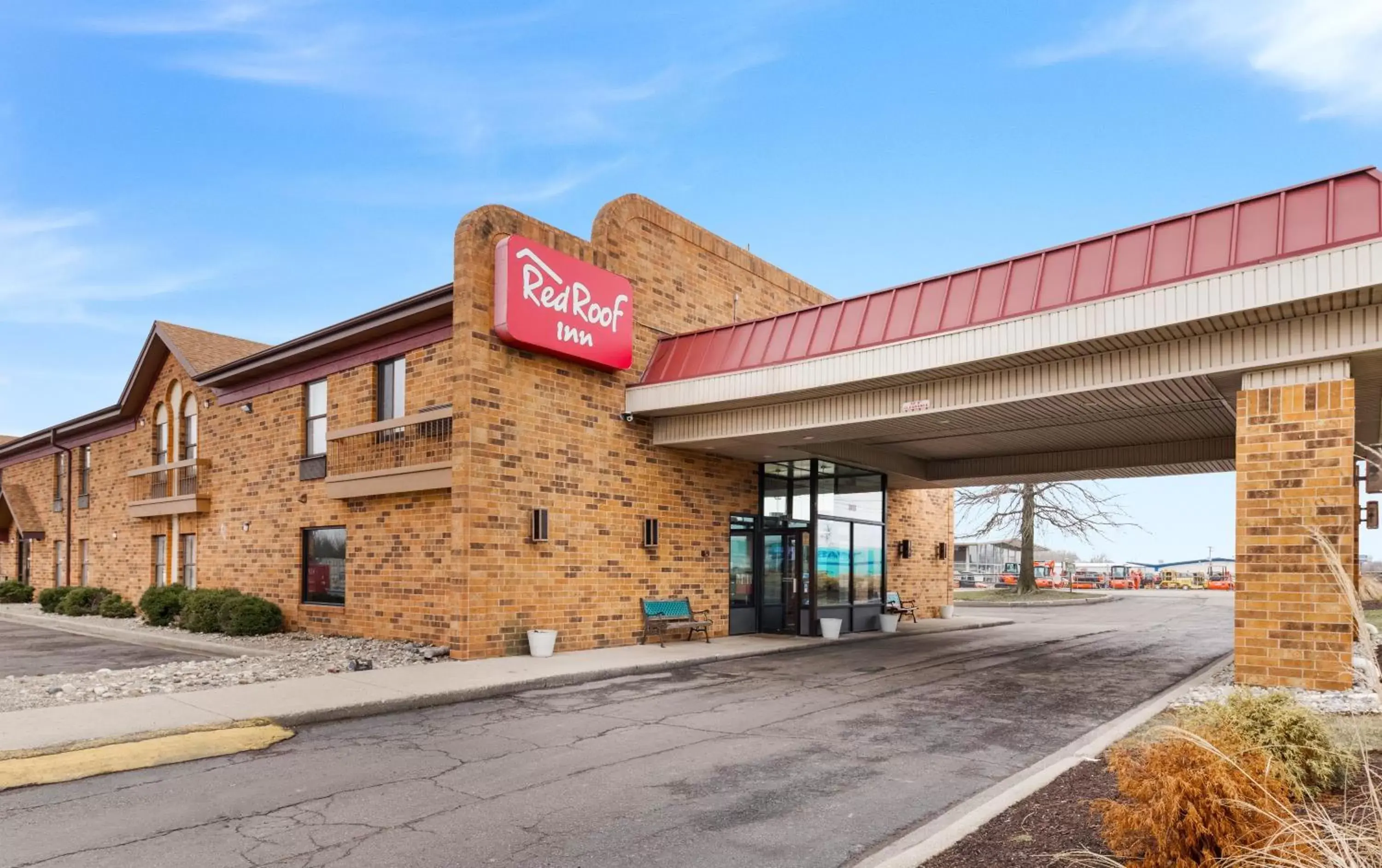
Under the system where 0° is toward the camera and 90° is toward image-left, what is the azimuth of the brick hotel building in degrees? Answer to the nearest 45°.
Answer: approximately 315°

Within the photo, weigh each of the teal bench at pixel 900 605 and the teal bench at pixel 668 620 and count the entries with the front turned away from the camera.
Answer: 0

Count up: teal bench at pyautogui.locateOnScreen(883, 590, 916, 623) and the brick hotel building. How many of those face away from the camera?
0

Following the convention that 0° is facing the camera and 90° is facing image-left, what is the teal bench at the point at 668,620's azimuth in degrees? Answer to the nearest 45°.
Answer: approximately 315°
